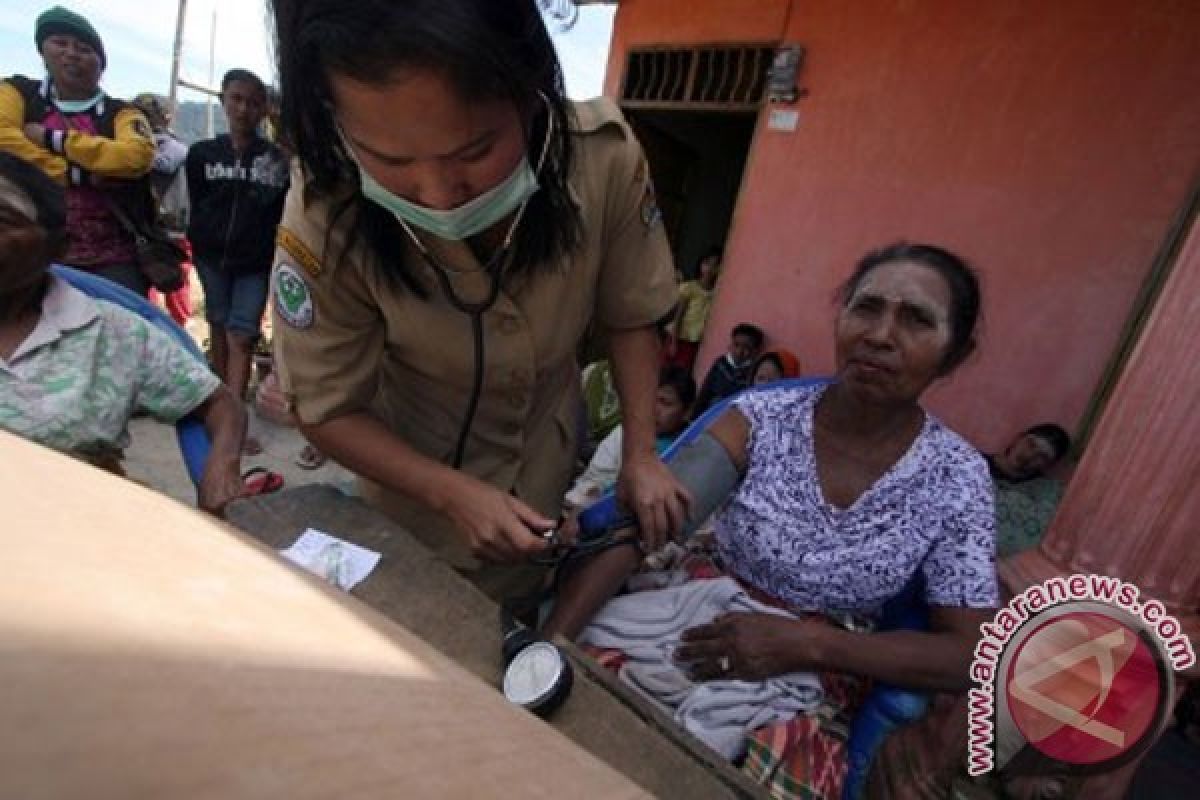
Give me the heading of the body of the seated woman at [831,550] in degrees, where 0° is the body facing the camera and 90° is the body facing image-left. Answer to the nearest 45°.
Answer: approximately 45°

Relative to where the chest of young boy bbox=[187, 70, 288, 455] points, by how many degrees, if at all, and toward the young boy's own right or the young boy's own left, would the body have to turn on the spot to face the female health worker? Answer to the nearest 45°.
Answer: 0° — they already face them

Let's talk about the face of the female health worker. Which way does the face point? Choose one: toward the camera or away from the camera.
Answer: toward the camera

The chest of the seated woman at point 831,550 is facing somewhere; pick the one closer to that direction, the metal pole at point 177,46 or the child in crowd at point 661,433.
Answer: the metal pole

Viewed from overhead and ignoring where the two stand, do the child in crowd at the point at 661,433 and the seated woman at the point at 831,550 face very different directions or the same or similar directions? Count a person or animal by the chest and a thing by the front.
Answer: same or similar directions

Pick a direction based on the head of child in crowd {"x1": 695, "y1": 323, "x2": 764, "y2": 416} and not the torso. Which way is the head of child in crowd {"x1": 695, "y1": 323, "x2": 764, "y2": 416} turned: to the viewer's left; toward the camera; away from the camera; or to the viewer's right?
toward the camera

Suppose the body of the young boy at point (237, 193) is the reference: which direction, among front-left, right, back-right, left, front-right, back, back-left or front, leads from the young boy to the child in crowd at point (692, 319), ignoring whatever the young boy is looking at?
left

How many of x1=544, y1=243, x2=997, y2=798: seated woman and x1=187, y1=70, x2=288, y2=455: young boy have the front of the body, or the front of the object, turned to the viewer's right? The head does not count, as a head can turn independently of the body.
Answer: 0

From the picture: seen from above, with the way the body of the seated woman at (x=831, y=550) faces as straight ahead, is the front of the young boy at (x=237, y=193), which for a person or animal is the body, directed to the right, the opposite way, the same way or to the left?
to the left

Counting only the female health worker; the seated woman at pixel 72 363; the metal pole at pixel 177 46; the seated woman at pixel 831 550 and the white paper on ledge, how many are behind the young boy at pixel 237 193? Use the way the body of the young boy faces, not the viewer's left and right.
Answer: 1

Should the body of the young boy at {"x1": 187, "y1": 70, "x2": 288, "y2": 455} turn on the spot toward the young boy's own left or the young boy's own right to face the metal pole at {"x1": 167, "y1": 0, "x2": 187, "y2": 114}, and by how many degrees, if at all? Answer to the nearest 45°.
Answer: approximately 180°

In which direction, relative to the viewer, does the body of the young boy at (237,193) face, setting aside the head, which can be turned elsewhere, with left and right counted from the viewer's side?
facing the viewer

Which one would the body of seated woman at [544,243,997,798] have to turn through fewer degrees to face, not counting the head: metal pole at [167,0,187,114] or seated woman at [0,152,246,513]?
the seated woman

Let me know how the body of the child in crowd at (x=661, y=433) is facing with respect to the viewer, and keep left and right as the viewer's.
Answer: facing the viewer and to the left of the viewer

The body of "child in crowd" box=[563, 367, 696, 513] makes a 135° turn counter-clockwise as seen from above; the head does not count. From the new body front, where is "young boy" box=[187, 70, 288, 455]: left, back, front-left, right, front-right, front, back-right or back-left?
back

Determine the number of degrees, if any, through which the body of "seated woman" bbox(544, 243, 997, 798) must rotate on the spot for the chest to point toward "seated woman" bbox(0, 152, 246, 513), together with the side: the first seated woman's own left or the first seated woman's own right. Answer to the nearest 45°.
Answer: approximately 45° to the first seated woman's own right

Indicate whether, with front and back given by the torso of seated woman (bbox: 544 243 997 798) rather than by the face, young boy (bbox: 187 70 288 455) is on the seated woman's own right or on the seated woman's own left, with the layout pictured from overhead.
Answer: on the seated woman's own right
